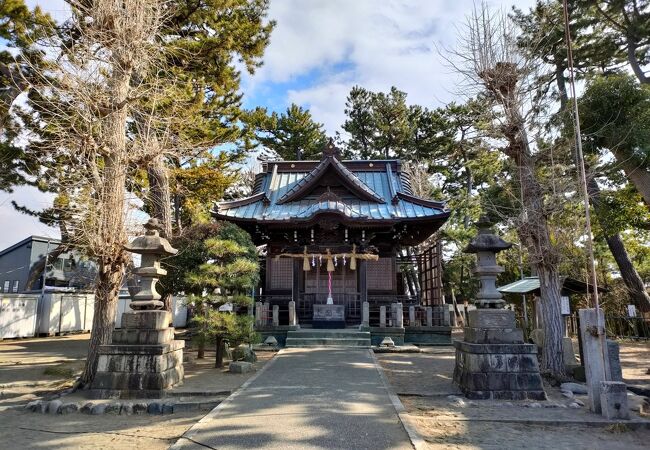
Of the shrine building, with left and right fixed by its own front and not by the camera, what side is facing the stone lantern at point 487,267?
front

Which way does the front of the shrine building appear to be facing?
toward the camera

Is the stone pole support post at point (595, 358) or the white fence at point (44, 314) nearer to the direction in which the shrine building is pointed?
the stone pole support post

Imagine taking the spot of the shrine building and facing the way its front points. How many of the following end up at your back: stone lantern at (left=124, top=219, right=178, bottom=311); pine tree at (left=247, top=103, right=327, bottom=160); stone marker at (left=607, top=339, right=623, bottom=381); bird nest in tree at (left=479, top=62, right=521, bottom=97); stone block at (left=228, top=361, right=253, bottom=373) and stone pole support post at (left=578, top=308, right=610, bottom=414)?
1

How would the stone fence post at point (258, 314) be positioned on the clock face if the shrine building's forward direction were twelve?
The stone fence post is roughly at 2 o'clock from the shrine building.

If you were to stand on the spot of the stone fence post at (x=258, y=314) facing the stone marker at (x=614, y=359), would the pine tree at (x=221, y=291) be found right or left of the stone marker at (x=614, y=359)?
right

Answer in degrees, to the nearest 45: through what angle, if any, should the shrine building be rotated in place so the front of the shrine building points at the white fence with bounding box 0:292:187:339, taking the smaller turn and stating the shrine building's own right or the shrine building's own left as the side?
approximately 90° to the shrine building's own right

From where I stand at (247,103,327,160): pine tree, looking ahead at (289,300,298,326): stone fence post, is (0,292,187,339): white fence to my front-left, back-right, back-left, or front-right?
front-right

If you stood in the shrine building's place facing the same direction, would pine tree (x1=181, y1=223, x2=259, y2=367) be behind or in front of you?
in front

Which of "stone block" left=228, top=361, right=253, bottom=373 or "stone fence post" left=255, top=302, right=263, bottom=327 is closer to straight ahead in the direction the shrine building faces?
the stone block

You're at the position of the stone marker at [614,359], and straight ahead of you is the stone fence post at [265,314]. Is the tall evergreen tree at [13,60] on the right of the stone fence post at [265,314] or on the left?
left

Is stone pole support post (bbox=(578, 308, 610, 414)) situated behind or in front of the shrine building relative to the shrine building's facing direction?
in front

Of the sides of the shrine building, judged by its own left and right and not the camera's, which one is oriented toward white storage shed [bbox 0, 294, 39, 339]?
right
